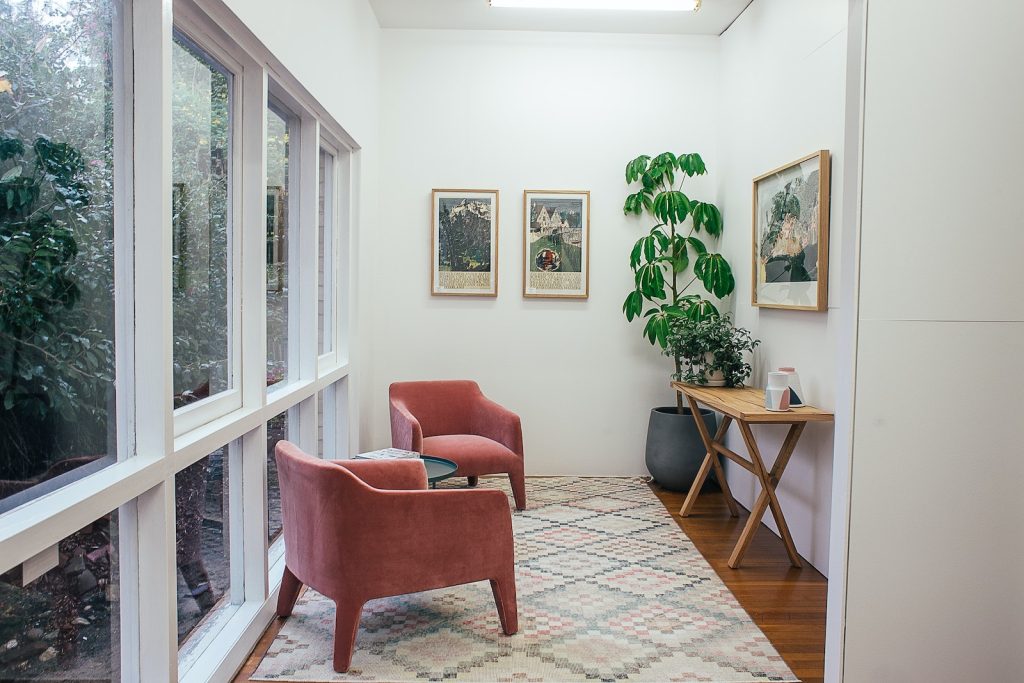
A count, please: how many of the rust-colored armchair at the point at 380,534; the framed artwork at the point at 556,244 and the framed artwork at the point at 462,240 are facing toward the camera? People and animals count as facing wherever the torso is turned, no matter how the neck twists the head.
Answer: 2

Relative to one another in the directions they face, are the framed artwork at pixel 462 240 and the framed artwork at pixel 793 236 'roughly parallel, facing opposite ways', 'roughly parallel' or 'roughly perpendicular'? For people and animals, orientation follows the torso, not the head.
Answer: roughly perpendicular

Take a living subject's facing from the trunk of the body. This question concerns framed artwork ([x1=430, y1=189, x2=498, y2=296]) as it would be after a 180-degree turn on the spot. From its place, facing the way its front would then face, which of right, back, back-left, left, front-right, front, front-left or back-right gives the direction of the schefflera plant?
right

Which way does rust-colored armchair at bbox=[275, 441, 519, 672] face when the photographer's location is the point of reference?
facing away from the viewer and to the right of the viewer

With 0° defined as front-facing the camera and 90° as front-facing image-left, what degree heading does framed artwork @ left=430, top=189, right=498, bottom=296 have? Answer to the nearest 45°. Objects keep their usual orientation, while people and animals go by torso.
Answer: approximately 0°

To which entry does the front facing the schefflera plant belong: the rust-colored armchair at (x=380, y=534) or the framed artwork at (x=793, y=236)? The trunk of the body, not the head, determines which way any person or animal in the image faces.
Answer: the rust-colored armchair

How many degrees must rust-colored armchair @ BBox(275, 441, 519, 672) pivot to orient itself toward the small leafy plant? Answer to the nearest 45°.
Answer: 0° — it already faces it
